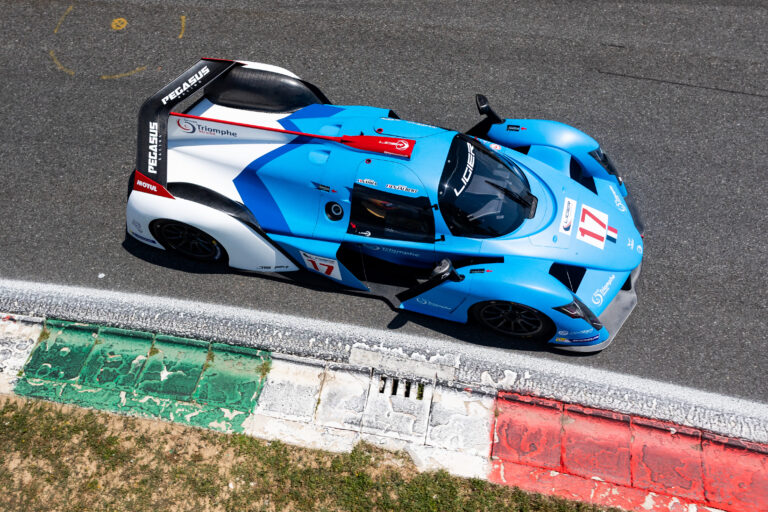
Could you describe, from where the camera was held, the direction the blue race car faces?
facing to the right of the viewer
